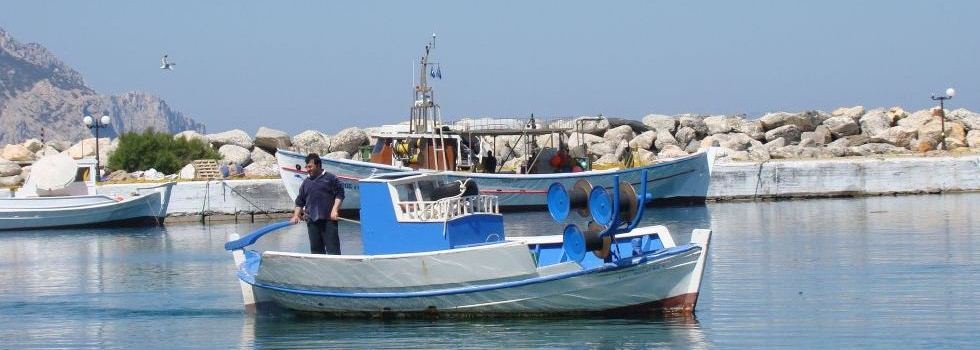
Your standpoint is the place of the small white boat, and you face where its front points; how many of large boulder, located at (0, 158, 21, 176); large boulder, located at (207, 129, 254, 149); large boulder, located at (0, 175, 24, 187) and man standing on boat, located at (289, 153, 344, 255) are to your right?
1

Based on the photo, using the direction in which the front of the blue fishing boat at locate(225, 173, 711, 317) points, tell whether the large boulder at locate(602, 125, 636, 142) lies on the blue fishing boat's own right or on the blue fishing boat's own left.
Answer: on the blue fishing boat's own left

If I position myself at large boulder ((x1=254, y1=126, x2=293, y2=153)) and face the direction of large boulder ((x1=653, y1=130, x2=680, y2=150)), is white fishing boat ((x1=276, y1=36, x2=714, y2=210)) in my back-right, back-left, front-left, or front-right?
front-right

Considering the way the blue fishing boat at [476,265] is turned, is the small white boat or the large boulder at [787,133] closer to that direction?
the large boulder

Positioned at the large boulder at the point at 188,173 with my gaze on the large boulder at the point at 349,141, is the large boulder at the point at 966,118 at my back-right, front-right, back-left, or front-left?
front-right

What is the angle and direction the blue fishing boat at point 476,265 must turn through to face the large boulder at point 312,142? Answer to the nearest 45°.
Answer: approximately 90° to its left

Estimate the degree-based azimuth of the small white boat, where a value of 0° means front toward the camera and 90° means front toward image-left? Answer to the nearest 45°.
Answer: approximately 270°

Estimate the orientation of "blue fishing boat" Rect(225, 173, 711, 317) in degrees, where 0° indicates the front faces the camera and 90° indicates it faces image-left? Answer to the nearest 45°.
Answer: approximately 270°

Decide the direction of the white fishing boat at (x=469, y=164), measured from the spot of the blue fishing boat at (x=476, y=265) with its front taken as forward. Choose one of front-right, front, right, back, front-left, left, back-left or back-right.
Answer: left

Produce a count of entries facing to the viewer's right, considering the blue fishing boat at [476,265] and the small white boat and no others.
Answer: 2
